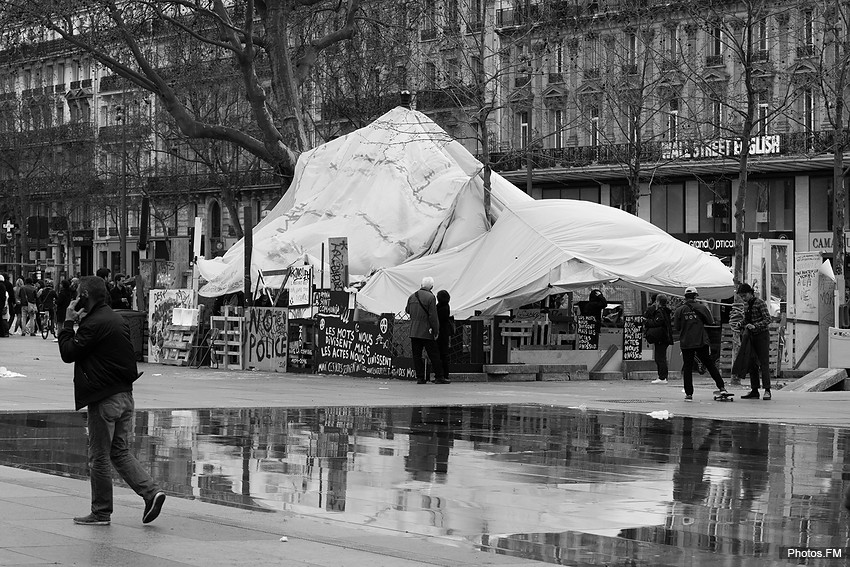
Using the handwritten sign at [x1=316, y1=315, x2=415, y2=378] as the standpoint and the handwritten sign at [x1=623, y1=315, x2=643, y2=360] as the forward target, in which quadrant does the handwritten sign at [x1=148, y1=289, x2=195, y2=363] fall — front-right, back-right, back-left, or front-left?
back-left

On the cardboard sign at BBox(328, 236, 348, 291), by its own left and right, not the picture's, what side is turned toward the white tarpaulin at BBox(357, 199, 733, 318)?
left

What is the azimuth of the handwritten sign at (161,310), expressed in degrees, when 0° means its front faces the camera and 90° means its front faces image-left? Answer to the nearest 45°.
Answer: approximately 0°

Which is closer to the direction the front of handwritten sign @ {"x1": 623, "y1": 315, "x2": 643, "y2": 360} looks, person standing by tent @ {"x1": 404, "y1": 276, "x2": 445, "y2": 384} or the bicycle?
the person standing by tent
